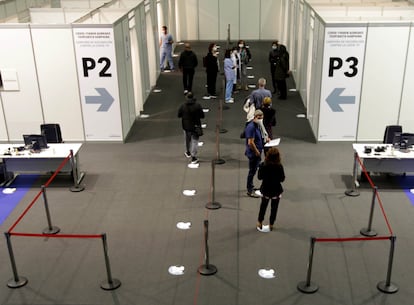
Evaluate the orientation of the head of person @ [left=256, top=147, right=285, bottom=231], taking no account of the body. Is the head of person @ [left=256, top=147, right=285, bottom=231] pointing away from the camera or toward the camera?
away from the camera

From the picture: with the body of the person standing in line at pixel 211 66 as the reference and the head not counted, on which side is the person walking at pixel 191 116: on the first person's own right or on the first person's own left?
on the first person's own right

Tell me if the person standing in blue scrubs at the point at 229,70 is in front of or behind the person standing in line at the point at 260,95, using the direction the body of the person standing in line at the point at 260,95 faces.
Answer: in front

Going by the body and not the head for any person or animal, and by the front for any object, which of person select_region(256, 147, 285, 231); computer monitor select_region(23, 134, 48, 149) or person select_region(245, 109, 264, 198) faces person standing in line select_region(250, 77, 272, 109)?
person select_region(256, 147, 285, 231)

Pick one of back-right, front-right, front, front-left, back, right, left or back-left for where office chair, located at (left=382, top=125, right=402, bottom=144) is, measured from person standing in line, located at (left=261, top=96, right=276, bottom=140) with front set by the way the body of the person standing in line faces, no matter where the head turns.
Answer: right

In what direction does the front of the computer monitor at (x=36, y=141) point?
away from the camera
